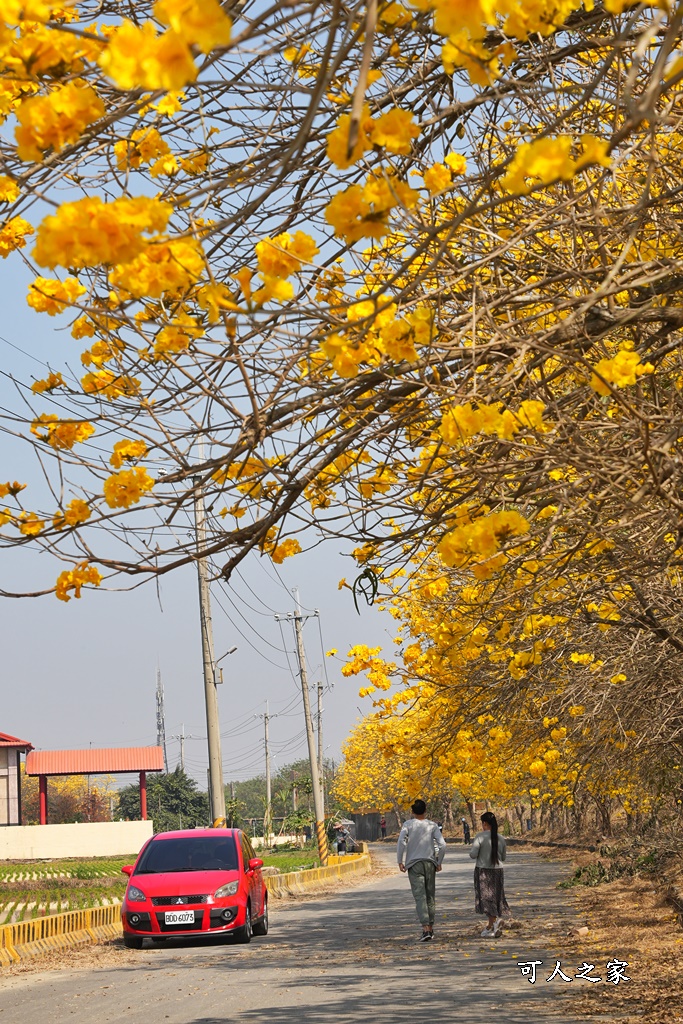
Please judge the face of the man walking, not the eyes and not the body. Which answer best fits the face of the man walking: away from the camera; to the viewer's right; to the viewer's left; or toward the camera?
away from the camera

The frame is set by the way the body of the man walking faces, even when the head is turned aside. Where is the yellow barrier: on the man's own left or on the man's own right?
on the man's own left

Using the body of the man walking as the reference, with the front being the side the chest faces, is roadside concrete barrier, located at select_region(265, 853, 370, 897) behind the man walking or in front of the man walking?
in front

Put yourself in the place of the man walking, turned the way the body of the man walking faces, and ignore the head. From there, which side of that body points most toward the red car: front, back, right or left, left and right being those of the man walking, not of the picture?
left

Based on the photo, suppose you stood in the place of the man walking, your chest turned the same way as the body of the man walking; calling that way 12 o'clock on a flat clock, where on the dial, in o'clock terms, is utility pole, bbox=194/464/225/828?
The utility pole is roughly at 11 o'clock from the man walking.

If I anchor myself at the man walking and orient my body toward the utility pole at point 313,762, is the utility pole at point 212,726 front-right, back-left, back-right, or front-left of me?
front-left

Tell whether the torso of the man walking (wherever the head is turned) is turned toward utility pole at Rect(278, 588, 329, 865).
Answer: yes

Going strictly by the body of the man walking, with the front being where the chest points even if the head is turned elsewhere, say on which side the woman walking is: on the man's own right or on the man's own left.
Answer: on the man's own right

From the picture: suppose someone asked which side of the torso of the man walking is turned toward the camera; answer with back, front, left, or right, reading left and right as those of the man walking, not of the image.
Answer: back
